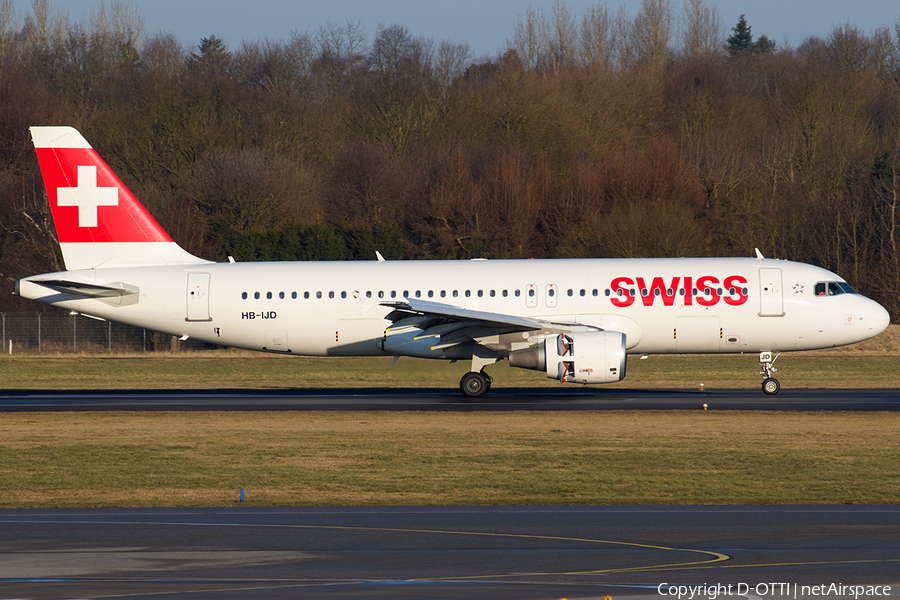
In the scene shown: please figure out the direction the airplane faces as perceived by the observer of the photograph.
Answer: facing to the right of the viewer
